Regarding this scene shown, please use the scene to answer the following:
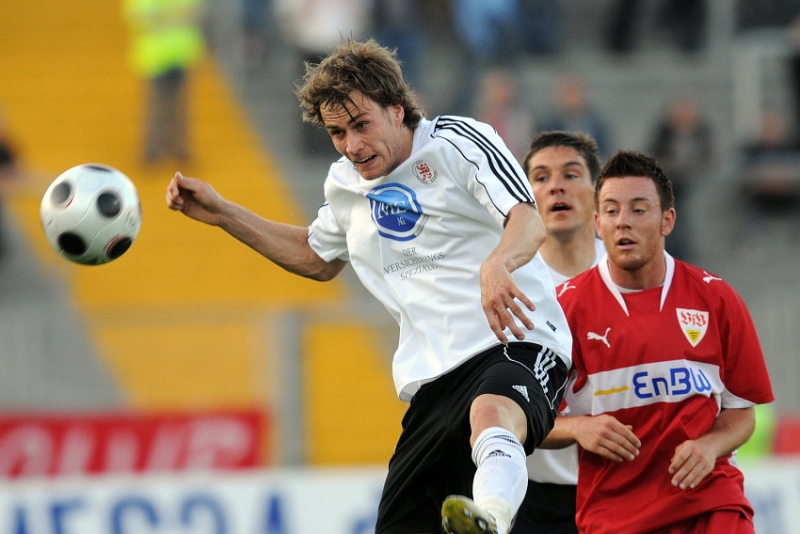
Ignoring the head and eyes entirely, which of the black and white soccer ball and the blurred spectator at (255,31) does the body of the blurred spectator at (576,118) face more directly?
the black and white soccer ball

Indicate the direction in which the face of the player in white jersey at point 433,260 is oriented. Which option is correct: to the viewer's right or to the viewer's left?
to the viewer's left

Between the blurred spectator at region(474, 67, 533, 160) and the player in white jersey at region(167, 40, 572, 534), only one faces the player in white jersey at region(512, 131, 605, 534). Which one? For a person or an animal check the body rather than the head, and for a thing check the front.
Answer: the blurred spectator

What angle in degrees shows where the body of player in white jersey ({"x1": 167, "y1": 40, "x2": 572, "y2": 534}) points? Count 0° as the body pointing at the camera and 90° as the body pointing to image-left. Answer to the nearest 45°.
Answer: approximately 45°

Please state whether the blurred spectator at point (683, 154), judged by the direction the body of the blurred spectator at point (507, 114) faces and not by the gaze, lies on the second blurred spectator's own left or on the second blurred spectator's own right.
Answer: on the second blurred spectator's own left

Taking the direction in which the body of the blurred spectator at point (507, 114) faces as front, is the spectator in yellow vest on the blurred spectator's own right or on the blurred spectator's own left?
on the blurred spectator's own right

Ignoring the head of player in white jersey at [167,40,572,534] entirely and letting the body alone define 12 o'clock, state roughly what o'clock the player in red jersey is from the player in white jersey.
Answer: The player in red jersey is roughly at 7 o'clock from the player in white jersey.

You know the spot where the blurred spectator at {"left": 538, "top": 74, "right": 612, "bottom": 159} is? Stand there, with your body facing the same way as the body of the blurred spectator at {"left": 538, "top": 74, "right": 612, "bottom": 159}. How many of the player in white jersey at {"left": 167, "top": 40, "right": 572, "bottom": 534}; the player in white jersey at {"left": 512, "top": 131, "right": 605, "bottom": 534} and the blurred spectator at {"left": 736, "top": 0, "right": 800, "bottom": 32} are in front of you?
2

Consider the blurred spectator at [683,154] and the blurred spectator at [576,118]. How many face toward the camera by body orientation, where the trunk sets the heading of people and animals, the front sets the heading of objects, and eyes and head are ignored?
2

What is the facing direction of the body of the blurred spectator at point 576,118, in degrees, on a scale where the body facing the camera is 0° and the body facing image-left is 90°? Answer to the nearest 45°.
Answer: approximately 0°

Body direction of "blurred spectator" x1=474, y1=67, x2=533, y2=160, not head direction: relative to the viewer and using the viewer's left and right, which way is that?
facing the viewer
